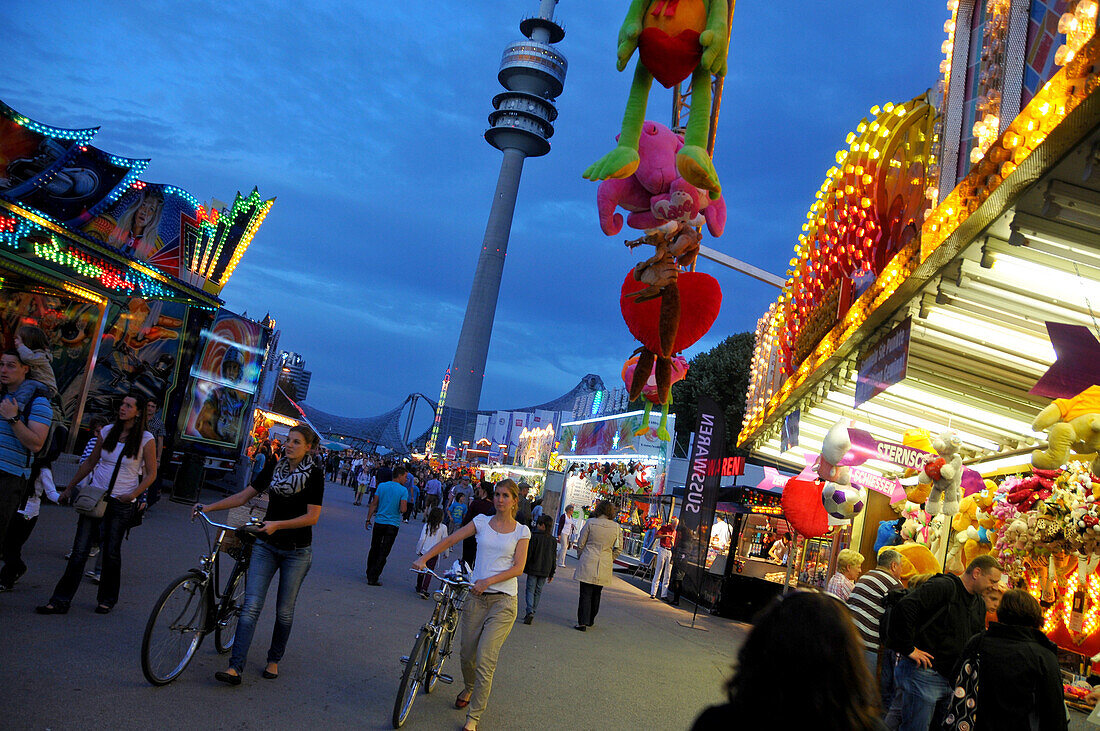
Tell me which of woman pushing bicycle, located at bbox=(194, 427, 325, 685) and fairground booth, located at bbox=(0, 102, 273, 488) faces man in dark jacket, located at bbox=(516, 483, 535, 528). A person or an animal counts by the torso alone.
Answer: the fairground booth

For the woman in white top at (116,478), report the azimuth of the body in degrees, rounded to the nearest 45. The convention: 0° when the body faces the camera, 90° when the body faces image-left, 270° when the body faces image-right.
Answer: approximately 45°

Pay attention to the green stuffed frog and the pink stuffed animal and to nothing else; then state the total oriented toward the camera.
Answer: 2

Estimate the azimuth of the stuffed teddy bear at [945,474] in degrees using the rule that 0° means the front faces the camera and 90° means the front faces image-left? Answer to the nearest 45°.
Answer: approximately 45°

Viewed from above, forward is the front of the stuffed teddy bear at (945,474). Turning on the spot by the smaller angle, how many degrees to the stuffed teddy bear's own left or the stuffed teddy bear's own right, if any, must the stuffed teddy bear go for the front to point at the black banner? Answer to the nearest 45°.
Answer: approximately 90° to the stuffed teddy bear's own right

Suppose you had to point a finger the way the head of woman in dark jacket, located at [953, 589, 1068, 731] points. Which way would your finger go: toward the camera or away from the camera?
away from the camera

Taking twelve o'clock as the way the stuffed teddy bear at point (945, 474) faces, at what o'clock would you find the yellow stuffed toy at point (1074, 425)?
The yellow stuffed toy is roughly at 10 o'clock from the stuffed teddy bear.

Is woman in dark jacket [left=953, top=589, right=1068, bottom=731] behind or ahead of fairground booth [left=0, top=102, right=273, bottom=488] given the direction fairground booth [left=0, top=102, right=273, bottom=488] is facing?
ahead

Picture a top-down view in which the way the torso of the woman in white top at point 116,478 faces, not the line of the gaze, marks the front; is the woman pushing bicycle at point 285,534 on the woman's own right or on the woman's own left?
on the woman's own left

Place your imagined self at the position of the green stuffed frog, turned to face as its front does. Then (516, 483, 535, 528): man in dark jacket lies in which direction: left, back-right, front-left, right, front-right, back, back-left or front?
back

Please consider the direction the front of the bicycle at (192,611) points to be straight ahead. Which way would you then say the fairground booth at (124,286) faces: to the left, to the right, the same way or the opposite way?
to the left

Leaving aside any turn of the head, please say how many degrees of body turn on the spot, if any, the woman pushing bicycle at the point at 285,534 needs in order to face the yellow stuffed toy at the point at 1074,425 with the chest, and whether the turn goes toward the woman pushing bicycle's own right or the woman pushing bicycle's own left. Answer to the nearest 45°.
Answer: approximately 90° to the woman pushing bicycle's own left

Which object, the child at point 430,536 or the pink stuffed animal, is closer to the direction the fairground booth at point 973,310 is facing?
the pink stuffed animal
